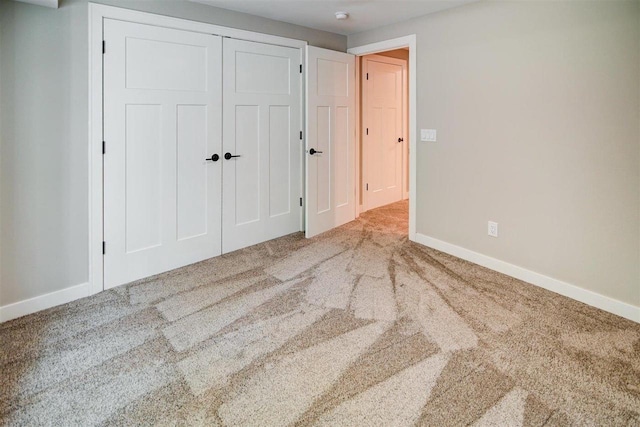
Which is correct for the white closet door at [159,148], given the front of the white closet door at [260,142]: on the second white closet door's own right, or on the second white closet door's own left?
on the second white closet door's own right

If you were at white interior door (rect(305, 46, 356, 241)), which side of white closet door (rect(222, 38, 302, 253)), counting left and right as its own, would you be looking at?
left

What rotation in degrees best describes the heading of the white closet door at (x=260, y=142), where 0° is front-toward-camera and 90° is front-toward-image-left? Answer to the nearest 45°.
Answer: approximately 315°
